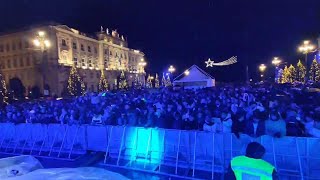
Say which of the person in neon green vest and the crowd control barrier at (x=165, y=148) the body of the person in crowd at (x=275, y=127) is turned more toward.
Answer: the person in neon green vest

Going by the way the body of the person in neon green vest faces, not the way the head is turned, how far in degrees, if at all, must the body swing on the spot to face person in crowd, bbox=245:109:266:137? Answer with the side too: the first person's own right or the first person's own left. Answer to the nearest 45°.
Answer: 0° — they already face them

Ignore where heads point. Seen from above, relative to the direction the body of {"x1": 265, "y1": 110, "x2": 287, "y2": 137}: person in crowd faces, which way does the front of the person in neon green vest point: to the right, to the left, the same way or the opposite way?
the opposite way

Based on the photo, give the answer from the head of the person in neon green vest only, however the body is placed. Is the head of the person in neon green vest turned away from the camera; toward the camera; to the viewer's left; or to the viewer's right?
away from the camera

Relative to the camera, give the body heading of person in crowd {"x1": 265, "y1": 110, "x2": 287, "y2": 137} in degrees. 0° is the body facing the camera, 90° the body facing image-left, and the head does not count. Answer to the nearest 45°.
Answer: approximately 0°

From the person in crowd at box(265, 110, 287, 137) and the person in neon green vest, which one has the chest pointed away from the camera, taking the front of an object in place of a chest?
the person in neon green vest

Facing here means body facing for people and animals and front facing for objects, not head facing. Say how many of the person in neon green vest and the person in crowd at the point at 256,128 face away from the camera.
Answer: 1

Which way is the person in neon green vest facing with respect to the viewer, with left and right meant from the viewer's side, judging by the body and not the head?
facing away from the viewer

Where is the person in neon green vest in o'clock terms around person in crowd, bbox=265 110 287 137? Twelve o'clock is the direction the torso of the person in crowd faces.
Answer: The person in neon green vest is roughly at 12 o'clock from the person in crowd.

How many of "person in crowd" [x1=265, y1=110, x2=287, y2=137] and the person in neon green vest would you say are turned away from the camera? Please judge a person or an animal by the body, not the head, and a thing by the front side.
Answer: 1

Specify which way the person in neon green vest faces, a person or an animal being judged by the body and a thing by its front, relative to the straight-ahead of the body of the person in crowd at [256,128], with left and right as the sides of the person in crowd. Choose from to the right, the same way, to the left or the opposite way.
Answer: the opposite way

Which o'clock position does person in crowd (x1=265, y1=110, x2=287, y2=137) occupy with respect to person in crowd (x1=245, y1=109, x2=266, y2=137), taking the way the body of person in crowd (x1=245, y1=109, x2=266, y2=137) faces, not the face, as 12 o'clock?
person in crowd (x1=265, y1=110, x2=287, y2=137) is roughly at 10 o'clock from person in crowd (x1=245, y1=109, x2=266, y2=137).

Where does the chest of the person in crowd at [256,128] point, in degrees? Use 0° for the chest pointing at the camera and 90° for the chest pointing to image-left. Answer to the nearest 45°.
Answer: approximately 0°

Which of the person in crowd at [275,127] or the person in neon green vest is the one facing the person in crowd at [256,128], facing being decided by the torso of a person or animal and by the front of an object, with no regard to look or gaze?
the person in neon green vest
